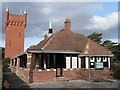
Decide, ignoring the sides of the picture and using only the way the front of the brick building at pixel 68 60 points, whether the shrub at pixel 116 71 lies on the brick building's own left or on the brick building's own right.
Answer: on the brick building's own left

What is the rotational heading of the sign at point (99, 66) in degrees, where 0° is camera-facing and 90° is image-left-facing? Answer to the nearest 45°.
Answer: approximately 0°

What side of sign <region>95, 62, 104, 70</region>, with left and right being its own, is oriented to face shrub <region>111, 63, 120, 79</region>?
left

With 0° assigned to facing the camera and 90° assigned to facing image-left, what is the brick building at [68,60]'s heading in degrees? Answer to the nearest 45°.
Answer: approximately 0°
